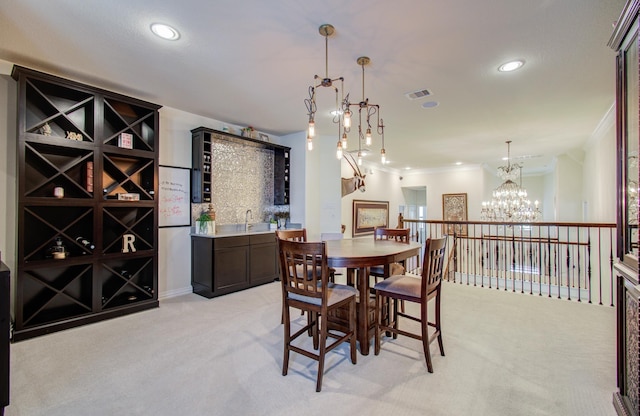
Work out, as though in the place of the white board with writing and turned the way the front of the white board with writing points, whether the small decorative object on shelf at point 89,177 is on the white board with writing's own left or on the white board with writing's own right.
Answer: on the white board with writing's own right

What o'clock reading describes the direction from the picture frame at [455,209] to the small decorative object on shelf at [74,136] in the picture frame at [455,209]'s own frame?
The small decorative object on shelf is roughly at 1 o'clock from the picture frame.

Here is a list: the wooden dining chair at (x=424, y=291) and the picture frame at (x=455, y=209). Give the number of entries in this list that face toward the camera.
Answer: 1

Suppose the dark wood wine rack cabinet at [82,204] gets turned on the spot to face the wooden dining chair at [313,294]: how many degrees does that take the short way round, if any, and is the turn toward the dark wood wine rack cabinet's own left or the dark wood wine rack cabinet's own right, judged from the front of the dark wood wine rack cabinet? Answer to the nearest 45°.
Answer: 0° — it already faces it

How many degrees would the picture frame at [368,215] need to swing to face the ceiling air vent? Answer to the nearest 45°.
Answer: approximately 45° to its right

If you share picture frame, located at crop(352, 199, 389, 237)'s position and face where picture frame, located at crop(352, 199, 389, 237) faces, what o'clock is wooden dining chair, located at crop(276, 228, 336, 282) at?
The wooden dining chair is roughly at 2 o'clock from the picture frame.

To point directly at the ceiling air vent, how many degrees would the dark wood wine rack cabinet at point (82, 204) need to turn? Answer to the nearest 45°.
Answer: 0° — it already faces it

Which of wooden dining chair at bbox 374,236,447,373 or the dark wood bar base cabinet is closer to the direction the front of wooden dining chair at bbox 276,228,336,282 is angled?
the wooden dining chair

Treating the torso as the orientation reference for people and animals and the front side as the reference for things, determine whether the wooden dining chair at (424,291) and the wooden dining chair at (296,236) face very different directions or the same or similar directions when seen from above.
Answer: very different directions

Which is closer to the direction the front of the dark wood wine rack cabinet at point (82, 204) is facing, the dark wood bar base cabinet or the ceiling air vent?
the ceiling air vent
